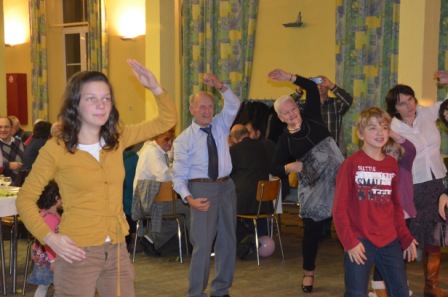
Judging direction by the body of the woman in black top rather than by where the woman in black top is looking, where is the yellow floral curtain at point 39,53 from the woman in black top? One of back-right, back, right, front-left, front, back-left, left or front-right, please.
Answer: back-right

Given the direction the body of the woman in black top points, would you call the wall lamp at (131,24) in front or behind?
behind

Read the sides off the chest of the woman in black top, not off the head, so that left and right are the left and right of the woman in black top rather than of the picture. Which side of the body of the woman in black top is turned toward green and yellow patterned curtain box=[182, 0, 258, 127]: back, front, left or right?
back

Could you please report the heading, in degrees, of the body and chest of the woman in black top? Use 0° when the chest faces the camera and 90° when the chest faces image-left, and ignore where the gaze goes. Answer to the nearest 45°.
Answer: approximately 0°

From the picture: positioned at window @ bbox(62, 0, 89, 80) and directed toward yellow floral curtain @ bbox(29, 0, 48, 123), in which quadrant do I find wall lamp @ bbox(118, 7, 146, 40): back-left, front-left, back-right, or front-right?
back-left

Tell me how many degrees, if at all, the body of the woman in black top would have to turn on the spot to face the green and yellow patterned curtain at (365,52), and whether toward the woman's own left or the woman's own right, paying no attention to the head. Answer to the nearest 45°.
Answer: approximately 180°

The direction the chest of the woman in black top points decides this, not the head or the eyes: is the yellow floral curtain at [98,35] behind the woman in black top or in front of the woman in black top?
behind
